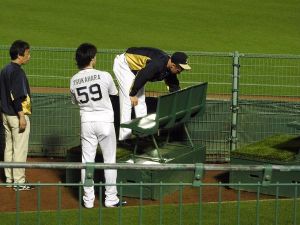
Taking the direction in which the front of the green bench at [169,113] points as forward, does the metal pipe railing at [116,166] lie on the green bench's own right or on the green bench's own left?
on the green bench's own left

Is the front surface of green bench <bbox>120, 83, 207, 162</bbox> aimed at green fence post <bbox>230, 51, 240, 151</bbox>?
no

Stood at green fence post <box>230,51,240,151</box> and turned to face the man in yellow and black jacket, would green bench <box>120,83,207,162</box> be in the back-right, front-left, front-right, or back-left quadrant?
front-left

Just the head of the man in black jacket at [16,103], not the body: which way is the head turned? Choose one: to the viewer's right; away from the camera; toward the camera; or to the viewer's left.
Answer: to the viewer's right

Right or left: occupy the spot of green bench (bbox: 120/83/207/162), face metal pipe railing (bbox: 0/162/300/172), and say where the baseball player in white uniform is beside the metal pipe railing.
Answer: right
